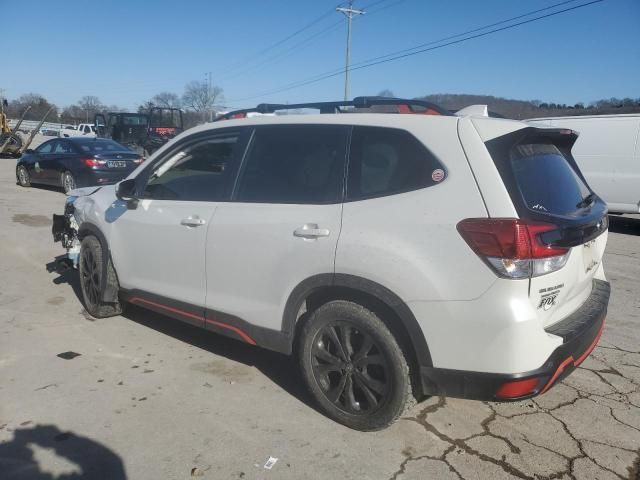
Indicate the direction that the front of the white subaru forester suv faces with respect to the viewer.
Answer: facing away from the viewer and to the left of the viewer

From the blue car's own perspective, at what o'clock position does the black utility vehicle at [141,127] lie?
The black utility vehicle is roughly at 2 o'clock from the blue car.

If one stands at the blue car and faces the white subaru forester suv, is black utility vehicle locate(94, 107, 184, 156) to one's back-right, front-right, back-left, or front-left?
back-left

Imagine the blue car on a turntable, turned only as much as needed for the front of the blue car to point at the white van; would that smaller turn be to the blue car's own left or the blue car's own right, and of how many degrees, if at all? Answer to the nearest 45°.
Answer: approximately 180°

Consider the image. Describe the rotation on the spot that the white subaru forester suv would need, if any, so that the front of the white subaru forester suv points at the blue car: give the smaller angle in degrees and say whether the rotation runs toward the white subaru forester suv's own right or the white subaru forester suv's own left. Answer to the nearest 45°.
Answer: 0° — it already faces it

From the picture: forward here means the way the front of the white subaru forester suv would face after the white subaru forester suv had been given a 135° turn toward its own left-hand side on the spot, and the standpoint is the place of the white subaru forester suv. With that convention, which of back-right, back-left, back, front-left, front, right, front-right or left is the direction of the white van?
back-left

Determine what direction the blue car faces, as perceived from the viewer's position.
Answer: facing away from the viewer and to the left of the viewer
